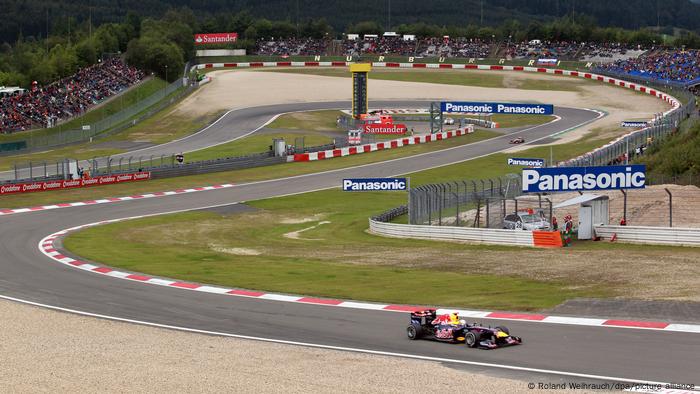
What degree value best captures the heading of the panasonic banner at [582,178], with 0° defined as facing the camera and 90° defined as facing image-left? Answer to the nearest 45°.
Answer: approximately 0°

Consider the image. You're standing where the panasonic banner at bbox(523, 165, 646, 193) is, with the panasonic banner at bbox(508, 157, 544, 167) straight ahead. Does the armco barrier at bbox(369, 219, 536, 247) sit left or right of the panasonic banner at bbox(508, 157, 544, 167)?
left

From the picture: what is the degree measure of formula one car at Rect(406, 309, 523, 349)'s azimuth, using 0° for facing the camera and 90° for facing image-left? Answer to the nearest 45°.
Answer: approximately 315°

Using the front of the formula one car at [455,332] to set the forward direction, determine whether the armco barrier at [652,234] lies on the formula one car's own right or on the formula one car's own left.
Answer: on the formula one car's own left

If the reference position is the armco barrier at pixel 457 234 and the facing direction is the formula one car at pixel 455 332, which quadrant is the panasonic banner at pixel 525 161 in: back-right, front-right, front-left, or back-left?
back-left

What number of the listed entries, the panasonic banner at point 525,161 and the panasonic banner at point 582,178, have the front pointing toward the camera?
2
